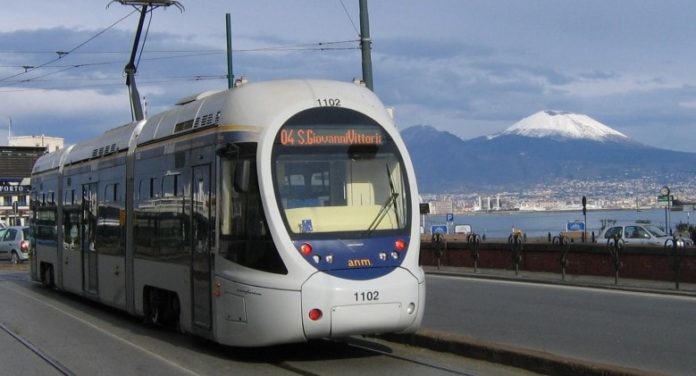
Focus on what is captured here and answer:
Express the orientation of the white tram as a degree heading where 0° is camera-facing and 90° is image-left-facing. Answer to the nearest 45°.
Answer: approximately 315°

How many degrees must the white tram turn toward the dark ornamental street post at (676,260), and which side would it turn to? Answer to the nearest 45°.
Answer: approximately 90° to its left

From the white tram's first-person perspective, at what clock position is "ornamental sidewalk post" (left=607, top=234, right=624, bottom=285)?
The ornamental sidewalk post is roughly at 9 o'clock from the white tram.

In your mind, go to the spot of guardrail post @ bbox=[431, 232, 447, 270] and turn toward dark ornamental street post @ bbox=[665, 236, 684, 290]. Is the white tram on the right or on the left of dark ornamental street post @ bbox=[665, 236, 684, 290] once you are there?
right

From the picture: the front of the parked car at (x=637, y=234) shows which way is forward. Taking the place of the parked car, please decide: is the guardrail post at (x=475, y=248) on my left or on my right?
on my right

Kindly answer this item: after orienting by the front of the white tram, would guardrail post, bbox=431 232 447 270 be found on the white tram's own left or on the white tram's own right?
on the white tram's own left

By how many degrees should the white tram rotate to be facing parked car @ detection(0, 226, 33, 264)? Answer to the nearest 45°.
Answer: approximately 135° to its left

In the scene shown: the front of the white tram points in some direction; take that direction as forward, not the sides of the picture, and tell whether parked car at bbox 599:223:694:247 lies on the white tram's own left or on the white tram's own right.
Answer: on the white tram's own left
